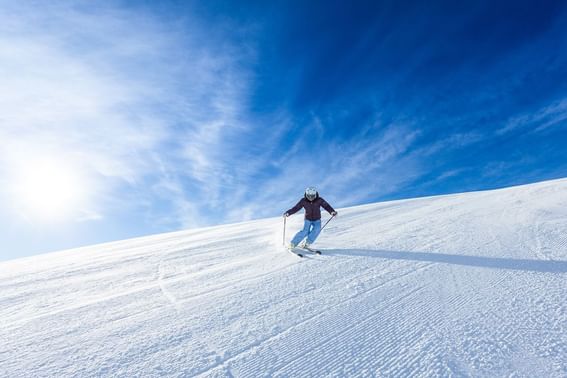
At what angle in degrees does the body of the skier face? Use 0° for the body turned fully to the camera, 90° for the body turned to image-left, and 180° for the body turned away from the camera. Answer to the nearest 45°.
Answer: approximately 0°
